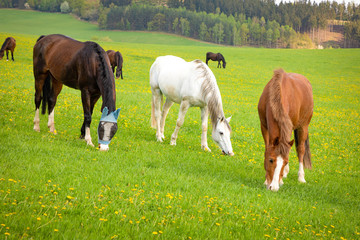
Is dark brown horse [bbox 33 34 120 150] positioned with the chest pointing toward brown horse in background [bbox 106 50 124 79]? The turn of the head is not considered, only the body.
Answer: no

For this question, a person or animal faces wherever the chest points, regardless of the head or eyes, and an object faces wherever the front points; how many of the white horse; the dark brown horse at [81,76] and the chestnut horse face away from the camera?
0

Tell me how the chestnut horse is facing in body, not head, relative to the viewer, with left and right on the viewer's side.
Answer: facing the viewer and to the left of the viewer

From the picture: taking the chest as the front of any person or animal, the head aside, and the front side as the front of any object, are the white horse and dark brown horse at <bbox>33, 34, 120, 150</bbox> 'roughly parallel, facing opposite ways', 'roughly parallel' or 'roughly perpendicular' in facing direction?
roughly parallel

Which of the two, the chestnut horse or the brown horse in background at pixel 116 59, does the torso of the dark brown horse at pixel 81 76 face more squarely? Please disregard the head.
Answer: the chestnut horse

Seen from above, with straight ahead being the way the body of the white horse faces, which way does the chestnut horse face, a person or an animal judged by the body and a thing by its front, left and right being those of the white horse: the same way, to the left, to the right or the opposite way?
to the right

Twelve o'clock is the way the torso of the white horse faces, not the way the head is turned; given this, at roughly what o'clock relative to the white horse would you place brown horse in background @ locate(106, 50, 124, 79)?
The brown horse in background is roughly at 7 o'clock from the white horse.

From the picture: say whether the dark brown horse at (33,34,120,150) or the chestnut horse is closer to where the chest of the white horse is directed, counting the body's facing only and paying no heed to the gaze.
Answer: the chestnut horse

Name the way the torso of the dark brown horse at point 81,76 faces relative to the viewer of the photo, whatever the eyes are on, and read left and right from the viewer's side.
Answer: facing the viewer and to the right of the viewer

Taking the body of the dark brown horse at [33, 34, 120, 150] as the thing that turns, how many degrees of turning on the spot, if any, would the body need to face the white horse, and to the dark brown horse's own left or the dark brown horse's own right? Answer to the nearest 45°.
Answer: approximately 45° to the dark brown horse's own left

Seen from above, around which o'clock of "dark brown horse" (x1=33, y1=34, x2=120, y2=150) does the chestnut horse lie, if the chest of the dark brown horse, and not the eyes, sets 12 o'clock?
The chestnut horse is roughly at 12 o'clock from the dark brown horse.

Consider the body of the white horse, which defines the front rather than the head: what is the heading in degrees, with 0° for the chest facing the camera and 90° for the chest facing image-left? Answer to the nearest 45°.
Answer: approximately 315°

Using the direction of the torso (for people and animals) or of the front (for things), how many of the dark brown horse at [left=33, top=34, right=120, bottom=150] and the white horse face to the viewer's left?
0

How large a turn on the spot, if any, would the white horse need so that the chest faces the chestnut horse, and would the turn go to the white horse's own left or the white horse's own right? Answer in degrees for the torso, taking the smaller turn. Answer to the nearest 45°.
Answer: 0° — it already faces it

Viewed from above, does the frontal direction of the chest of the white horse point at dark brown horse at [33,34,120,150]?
no
